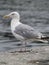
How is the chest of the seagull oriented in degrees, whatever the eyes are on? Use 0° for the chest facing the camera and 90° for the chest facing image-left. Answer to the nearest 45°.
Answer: approximately 90°
